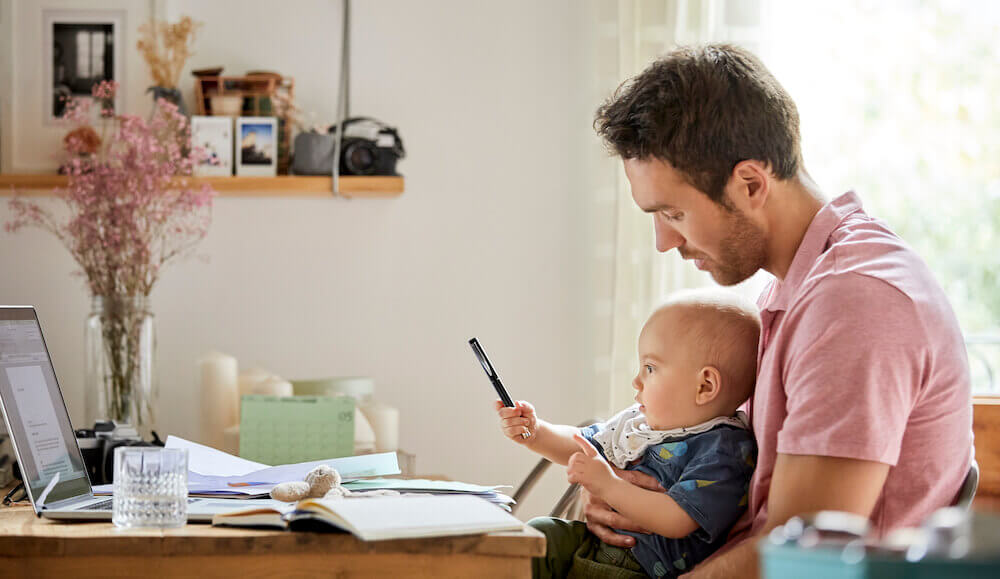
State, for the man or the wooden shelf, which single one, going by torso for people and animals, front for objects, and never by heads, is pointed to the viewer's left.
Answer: the man

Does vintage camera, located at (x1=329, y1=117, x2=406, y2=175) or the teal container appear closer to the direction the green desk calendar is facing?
the teal container

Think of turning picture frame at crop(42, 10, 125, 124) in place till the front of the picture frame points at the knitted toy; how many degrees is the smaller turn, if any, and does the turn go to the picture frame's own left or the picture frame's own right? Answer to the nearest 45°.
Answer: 0° — it already faces it

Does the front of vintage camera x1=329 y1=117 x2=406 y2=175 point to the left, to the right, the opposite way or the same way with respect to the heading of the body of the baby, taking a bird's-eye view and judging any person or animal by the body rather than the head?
to the left

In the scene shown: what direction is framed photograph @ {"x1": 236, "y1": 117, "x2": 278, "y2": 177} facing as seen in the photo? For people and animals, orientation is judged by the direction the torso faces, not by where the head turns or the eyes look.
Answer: toward the camera

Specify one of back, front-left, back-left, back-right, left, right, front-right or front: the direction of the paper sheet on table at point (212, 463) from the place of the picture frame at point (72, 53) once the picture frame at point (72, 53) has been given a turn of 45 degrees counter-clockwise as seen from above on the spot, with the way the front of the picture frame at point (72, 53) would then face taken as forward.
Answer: front-right

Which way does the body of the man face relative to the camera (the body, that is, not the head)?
to the viewer's left

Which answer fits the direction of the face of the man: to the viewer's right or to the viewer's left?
to the viewer's left

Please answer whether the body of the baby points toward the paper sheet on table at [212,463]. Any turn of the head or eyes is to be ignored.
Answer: yes

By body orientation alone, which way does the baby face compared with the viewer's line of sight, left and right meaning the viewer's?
facing to the left of the viewer

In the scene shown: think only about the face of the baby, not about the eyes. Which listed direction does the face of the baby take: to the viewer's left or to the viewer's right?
to the viewer's left

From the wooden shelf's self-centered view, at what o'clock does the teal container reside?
The teal container is roughly at 12 o'clock from the wooden shelf.

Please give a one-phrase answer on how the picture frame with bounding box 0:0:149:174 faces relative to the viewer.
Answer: facing the viewer

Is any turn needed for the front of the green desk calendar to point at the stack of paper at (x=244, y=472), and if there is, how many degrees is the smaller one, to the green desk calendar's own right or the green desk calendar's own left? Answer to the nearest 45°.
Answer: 0° — it already faces it

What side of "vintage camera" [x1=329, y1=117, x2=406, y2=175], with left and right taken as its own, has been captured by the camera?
front

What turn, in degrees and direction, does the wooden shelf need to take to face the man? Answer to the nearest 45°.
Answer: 0° — it already faces them

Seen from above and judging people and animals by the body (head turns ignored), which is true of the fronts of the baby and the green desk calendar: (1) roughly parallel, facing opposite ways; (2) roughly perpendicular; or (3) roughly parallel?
roughly perpendicular
